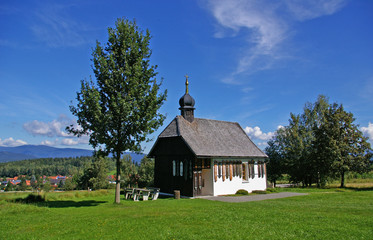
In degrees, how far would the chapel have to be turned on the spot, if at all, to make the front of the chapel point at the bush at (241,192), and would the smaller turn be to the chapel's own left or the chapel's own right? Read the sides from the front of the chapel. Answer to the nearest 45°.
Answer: approximately 135° to the chapel's own left

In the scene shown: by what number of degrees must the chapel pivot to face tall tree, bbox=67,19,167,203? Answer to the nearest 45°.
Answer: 0° — it already faces it

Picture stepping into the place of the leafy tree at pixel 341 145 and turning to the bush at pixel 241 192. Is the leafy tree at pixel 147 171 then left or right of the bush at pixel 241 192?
right

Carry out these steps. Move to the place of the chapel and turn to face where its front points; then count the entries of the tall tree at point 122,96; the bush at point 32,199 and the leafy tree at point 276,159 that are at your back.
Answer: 1

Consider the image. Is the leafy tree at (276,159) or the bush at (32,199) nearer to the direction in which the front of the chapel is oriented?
the bush

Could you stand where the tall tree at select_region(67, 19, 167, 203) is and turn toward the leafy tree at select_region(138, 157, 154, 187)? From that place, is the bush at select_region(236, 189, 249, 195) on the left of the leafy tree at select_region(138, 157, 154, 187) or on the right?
right

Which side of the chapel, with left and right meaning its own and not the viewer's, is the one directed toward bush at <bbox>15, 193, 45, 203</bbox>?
front

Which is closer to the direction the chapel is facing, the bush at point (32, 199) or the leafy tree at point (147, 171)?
the bush

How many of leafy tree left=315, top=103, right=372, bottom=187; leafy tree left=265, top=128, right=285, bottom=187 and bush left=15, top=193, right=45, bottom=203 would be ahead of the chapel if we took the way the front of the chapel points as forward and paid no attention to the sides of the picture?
1

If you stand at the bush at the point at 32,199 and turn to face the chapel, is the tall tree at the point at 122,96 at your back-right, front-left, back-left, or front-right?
front-right

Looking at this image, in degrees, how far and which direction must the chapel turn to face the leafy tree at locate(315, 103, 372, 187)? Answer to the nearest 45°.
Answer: approximately 180°

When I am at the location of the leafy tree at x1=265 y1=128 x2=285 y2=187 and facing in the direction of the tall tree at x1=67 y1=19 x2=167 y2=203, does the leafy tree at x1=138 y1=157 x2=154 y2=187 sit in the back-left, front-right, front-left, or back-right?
front-right

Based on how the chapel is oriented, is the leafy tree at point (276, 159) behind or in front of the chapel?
behind

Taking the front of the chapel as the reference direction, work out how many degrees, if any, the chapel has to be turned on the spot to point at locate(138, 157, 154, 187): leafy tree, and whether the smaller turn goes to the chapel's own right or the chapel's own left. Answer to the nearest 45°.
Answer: approximately 90° to the chapel's own right

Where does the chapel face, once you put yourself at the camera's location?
facing the viewer and to the left of the viewer
